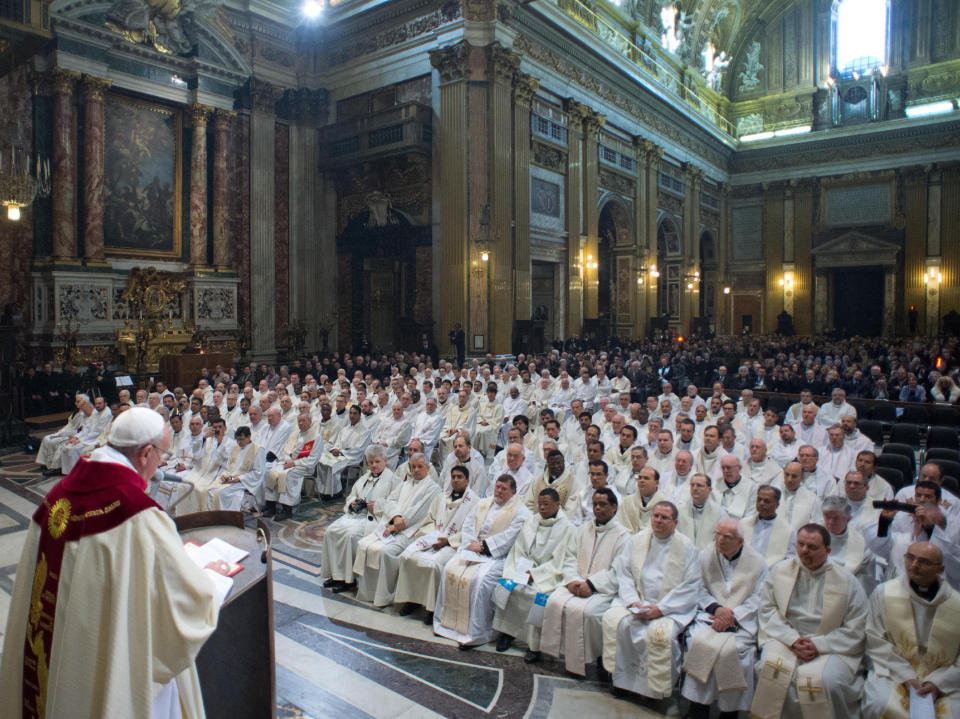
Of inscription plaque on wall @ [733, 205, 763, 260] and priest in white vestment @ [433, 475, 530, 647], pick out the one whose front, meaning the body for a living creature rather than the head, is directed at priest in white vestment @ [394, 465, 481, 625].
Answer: the inscription plaque on wall

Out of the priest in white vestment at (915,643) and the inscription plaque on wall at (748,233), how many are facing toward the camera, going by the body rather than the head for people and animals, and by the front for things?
2

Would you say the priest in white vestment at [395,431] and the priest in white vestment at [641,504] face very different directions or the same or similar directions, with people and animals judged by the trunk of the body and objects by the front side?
same or similar directions

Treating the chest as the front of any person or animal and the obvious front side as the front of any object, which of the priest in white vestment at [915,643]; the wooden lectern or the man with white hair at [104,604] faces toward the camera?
the priest in white vestment

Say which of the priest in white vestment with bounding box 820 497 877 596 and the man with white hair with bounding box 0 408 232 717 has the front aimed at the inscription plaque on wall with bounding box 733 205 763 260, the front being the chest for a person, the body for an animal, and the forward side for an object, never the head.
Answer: the man with white hair

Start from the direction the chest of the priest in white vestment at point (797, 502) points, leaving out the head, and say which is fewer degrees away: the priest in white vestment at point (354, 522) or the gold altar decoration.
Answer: the priest in white vestment

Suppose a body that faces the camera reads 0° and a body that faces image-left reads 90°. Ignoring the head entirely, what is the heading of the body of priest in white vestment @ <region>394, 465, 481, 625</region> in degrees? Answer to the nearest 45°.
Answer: approximately 45°

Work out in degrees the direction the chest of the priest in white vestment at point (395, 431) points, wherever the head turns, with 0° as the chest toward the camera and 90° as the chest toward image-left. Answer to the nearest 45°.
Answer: approximately 45°

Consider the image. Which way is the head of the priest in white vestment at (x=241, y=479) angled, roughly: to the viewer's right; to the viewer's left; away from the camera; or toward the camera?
toward the camera

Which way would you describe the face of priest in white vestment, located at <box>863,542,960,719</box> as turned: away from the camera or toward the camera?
toward the camera

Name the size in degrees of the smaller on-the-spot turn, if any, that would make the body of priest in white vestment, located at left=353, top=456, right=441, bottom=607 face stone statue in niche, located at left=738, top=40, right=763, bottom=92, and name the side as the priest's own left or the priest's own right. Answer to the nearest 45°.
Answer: approximately 180°

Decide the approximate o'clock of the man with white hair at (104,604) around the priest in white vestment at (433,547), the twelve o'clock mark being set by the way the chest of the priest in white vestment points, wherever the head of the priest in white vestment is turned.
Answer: The man with white hair is roughly at 11 o'clock from the priest in white vestment.

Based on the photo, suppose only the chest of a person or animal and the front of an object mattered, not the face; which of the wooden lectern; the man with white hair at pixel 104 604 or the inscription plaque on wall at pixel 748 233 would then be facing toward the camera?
the inscription plaque on wall

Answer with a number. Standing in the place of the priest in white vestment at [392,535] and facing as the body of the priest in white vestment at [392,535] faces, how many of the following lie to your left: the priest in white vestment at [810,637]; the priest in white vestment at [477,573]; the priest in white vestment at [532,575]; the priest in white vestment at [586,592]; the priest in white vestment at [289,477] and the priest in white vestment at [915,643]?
5

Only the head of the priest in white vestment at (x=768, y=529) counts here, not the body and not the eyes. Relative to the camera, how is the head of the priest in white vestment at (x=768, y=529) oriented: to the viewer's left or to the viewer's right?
to the viewer's left

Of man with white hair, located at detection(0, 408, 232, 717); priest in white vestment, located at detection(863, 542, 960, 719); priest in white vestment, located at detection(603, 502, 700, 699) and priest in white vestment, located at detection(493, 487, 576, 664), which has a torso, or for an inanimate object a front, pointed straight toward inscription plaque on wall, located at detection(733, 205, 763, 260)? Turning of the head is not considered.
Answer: the man with white hair
